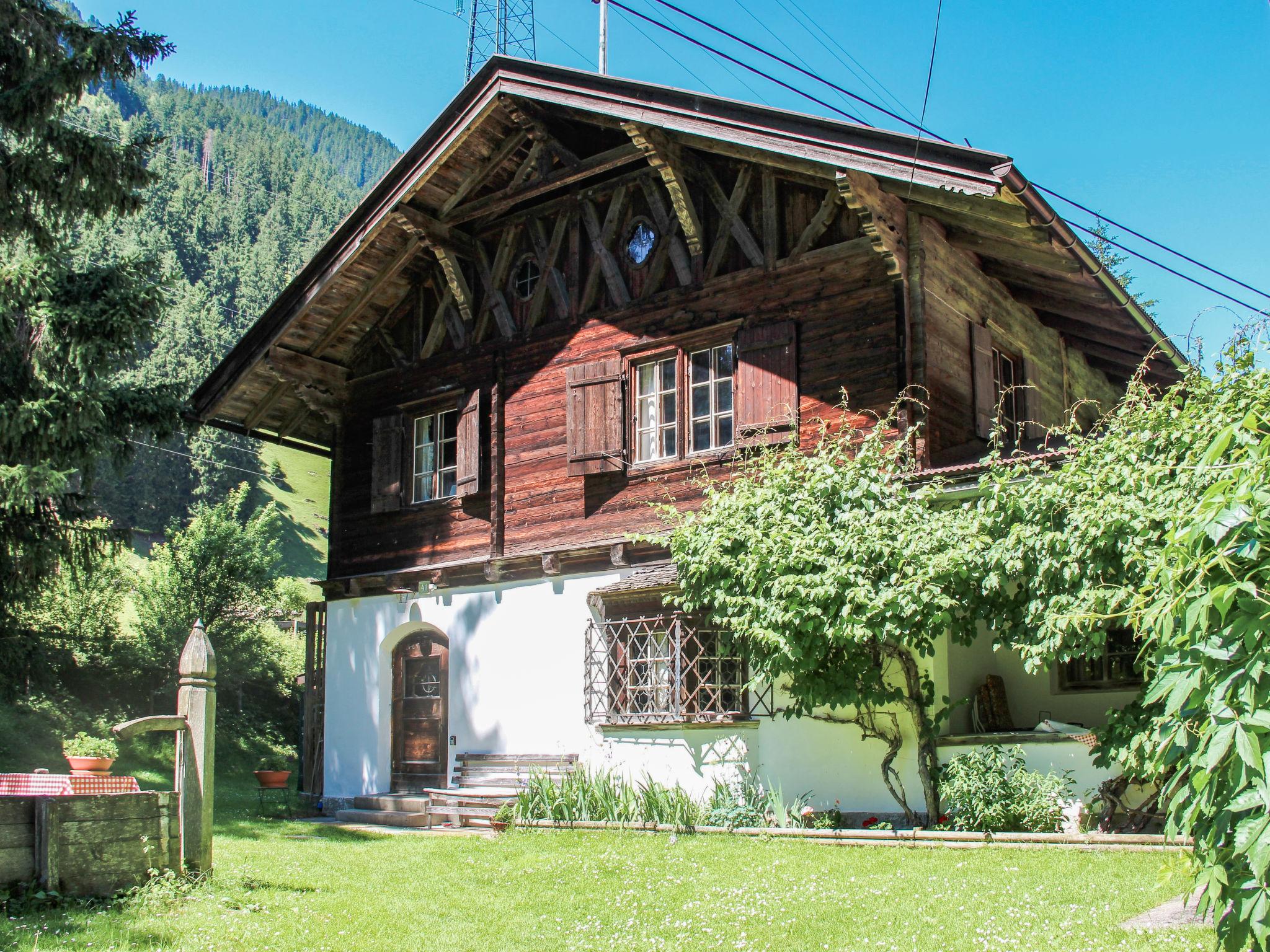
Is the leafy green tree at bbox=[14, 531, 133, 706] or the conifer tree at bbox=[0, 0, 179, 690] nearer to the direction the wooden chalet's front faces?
the conifer tree

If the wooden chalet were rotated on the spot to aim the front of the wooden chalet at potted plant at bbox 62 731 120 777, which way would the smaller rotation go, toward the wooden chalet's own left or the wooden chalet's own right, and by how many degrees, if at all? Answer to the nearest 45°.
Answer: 0° — it already faces it

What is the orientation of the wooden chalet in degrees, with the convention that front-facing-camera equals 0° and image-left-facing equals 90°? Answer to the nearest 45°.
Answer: approximately 45°

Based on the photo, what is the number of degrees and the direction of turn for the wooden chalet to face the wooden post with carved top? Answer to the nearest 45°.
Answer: approximately 45° to its left
